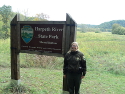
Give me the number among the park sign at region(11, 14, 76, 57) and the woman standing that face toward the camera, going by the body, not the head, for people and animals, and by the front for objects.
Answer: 2

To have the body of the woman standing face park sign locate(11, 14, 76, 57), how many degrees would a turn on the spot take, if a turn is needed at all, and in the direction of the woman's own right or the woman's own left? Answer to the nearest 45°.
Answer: approximately 135° to the woman's own right

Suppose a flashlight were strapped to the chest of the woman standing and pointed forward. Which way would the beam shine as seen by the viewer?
toward the camera

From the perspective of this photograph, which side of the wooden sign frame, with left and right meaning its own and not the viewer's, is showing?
front

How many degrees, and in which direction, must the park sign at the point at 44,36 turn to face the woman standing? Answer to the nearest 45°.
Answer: approximately 45° to its left

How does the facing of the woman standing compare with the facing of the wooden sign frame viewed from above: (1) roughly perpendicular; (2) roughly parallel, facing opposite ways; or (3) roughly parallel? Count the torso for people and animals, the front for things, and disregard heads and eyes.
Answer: roughly parallel

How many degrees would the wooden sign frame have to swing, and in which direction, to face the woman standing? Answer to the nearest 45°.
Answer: approximately 45° to its left

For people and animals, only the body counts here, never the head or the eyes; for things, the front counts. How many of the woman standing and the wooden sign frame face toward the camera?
2

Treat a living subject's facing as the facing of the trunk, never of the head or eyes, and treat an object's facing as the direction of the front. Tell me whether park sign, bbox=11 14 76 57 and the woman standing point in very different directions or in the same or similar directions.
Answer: same or similar directions
